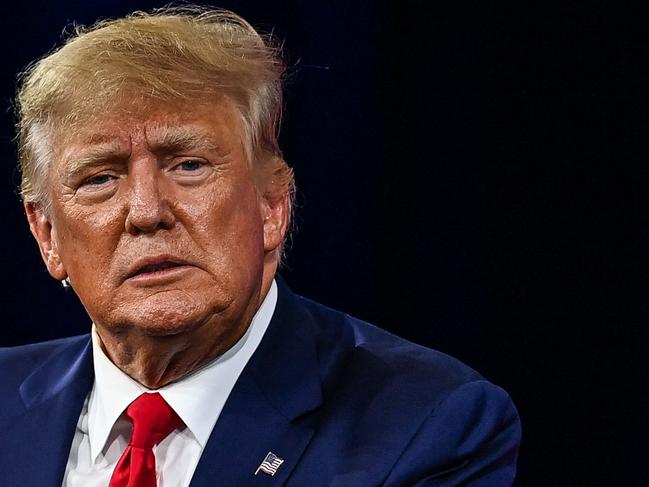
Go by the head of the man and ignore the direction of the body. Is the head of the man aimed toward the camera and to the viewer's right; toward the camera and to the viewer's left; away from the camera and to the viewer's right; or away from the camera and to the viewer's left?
toward the camera and to the viewer's left

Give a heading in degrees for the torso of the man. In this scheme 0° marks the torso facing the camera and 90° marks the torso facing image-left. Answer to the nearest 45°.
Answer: approximately 45°
